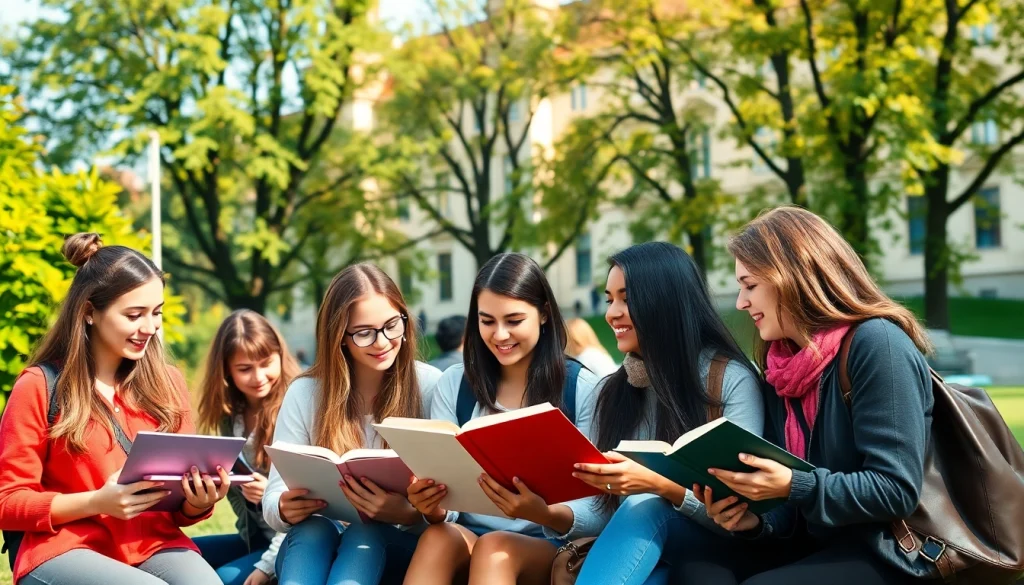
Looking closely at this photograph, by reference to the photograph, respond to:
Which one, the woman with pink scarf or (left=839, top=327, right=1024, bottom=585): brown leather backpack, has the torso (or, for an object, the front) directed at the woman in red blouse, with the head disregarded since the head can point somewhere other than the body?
the woman with pink scarf

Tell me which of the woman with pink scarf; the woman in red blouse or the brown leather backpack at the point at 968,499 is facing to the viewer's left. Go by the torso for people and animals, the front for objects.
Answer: the woman with pink scarf

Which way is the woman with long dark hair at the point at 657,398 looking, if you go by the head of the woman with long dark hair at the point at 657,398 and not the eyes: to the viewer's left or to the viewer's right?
to the viewer's left

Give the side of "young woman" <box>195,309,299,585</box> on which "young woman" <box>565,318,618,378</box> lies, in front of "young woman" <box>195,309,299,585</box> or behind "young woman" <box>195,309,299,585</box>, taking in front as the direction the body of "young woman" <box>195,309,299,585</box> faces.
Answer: behind

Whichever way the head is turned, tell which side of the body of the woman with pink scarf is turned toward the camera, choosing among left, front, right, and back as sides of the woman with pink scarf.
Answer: left

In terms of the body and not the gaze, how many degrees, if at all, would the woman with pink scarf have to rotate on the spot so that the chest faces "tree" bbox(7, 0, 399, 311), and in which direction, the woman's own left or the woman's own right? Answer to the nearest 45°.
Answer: approximately 45° to the woman's own right

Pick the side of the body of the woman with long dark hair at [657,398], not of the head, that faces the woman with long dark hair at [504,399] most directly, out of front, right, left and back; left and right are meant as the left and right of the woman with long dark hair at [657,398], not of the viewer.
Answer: right

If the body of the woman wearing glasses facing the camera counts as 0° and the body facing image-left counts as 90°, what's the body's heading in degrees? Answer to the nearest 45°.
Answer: approximately 0°

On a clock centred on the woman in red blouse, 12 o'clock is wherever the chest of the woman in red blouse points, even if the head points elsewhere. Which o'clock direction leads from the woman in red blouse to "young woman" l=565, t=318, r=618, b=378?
The young woman is roughly at 9 o'clock from the woman in red blouse.

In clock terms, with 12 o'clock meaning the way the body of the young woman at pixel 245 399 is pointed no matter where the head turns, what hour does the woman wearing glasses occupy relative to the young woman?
The woman wearing glasses is roughly at 11 o'clock from the young woman.

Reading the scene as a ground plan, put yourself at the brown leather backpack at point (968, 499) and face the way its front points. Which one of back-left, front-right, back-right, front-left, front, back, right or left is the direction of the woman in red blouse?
back

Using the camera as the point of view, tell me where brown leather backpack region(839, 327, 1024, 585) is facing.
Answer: facing to the right of the viewer
